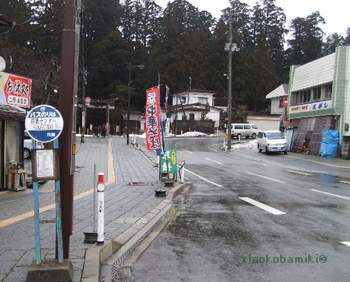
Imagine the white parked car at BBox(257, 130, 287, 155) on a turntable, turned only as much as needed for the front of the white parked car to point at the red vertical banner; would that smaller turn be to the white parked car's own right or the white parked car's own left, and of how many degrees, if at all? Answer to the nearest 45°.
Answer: approximately 45° to the white parked car's own right

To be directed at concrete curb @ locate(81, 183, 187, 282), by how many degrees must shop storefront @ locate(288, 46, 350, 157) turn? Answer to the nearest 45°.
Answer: approximately 45° to its left

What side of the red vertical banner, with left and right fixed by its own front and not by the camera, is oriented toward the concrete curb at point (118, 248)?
front

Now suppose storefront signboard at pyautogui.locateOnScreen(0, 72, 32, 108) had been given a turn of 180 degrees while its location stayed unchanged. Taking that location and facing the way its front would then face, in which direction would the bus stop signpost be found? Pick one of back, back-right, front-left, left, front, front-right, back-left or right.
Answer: back-left

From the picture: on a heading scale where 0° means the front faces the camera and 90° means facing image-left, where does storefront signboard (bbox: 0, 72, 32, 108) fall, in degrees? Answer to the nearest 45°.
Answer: approximately 315°

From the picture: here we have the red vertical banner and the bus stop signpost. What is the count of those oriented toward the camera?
2

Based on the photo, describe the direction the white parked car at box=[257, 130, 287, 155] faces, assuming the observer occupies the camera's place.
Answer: facing the viewer and to the right of the viewer

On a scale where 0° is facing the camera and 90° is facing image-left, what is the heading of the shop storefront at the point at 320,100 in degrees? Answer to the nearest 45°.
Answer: approximately 45°

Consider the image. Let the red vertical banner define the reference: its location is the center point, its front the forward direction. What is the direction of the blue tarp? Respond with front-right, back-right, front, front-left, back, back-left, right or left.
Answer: back-left

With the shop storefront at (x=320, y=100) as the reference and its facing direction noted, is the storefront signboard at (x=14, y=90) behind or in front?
in front

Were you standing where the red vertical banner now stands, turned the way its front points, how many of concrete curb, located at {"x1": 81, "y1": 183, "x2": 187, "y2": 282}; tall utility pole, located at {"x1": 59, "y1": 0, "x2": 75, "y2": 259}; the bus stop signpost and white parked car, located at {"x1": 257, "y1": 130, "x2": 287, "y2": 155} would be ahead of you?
3
